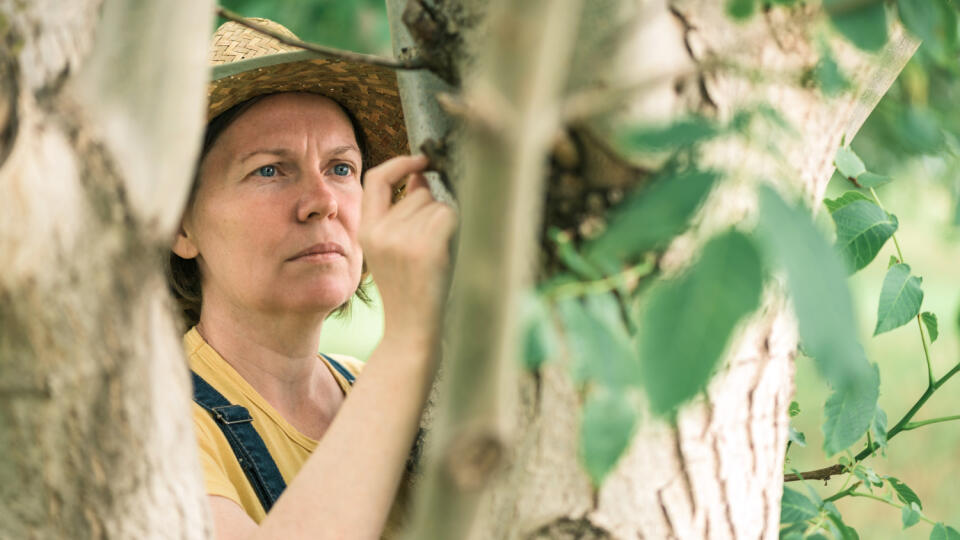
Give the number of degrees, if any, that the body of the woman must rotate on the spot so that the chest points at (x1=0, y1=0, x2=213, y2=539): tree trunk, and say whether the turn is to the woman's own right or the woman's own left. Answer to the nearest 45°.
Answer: approximately 45° to the woman's own right

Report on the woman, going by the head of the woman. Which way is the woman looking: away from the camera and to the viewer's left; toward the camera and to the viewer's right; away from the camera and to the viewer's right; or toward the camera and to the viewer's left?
toward the camera and to the viewer's right

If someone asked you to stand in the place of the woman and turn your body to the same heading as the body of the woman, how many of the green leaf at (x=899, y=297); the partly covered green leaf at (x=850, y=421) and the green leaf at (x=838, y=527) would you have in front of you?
3

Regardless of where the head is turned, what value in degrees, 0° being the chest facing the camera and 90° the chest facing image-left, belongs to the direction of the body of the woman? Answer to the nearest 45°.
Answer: approximately 315°
